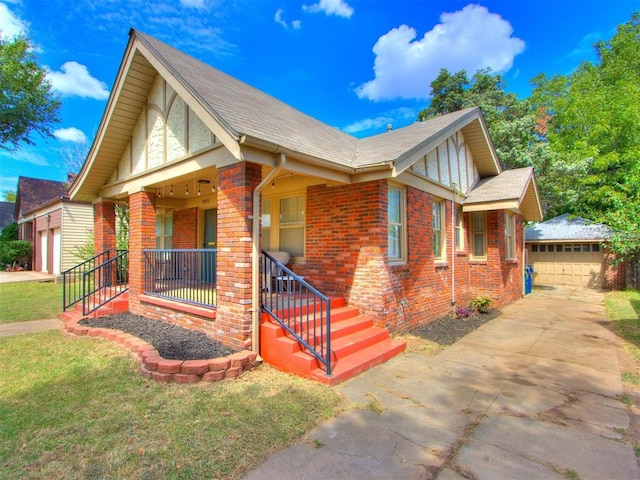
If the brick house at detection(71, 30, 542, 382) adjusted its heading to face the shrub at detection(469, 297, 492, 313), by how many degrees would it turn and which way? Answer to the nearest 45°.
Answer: approximately 135° to its left

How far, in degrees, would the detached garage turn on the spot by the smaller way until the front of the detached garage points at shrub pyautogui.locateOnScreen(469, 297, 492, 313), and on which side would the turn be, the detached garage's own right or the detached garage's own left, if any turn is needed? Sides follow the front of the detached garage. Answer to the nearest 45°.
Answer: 0° — it already faces it

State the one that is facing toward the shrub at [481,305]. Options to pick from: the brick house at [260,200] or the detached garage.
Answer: the detached garage

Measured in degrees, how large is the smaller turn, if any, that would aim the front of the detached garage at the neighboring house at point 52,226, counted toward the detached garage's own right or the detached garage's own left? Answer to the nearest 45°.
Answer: approximately 45° to the detached garage's own right

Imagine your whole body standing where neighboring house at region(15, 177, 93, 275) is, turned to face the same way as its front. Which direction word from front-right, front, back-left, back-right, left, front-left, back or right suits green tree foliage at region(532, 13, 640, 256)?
left

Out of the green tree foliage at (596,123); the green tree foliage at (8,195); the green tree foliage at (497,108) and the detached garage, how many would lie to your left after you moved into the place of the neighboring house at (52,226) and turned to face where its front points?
3

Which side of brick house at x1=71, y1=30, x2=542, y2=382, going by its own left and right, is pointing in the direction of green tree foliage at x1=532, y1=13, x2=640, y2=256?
back

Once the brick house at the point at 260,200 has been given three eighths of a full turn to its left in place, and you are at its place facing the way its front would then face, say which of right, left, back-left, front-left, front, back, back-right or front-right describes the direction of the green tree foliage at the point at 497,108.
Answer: front-left

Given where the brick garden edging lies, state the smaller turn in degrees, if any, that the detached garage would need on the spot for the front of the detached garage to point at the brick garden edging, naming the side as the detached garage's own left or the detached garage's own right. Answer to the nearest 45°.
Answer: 0° — it already faces it

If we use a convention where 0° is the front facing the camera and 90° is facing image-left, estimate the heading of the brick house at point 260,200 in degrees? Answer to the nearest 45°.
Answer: approximately 45°

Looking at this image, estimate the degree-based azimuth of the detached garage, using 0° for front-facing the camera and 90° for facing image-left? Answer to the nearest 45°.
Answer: approximately 0°

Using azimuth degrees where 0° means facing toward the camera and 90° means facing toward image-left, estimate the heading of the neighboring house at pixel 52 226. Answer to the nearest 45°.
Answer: approximately 45°
